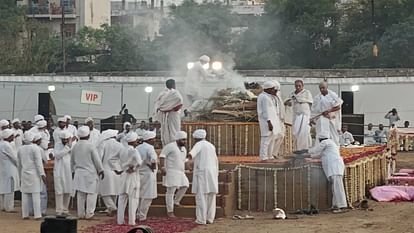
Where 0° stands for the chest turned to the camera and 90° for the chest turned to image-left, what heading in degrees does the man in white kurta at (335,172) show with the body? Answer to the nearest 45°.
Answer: approximately 135°

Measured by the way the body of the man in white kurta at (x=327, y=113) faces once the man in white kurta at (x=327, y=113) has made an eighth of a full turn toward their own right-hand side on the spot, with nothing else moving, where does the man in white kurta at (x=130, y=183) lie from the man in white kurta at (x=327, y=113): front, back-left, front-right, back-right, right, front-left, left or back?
front

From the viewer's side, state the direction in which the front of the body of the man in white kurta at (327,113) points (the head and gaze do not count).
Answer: toward the camera

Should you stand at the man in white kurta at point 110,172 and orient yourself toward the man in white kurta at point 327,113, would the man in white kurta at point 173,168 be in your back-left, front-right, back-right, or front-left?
front-right

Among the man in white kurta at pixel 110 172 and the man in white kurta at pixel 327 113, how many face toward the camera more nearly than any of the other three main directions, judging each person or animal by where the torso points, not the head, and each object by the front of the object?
1

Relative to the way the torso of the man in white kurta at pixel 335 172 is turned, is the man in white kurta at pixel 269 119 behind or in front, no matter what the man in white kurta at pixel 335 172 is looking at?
in front

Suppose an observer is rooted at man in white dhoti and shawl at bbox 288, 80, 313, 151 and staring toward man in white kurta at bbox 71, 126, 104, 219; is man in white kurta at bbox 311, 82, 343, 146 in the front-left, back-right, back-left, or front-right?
back-left

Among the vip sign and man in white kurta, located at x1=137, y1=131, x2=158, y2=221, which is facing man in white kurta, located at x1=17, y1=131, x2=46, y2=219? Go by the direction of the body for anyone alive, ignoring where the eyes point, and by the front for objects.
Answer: the vip sign

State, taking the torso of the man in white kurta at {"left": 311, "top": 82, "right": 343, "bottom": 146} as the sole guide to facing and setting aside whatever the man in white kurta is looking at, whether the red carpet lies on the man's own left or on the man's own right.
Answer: on the man's own right

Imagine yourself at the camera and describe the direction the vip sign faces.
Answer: facing the viewer

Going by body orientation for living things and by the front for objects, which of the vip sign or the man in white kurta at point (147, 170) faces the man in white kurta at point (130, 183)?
the vip sign
